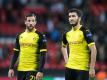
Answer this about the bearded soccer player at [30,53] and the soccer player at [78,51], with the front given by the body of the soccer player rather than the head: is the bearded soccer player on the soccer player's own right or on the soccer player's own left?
on the soccer player's own right

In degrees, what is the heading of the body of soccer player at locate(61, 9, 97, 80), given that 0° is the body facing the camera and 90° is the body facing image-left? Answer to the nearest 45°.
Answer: approximately 45°
